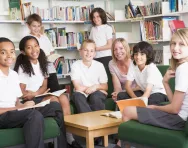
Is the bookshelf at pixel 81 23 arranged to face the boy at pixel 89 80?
yes

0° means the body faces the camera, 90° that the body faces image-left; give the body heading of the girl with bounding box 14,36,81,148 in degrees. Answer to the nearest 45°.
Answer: approximately 315°

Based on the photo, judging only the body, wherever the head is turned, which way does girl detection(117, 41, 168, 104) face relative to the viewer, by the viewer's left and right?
facing the viewer and to the left of the viewer

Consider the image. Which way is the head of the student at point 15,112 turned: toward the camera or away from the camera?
toward the camera

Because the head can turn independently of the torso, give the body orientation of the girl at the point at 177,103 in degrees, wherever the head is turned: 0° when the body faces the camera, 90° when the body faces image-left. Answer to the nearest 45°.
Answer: approximately 90°

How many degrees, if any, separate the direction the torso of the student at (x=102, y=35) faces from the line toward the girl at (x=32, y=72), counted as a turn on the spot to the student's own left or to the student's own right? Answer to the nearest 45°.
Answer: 0° — they already face them

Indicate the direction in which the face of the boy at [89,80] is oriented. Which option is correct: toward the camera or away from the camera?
toward the camera

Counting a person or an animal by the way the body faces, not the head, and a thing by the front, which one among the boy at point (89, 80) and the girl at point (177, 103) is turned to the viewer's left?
the girl

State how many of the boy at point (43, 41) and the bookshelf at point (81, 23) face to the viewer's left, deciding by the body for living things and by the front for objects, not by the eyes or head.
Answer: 0

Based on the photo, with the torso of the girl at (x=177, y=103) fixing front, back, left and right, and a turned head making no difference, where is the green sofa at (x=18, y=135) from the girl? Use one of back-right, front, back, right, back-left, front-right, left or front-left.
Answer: front

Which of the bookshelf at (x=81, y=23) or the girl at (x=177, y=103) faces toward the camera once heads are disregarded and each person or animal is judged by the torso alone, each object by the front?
the bookshelf

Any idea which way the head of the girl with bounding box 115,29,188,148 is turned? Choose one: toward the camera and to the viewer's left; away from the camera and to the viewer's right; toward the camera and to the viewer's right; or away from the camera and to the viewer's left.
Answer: toward the camera and to the viewer's left

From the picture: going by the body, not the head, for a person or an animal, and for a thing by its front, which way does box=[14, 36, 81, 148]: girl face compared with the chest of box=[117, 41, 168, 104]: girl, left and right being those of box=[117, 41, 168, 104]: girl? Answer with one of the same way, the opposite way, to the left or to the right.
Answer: to the left

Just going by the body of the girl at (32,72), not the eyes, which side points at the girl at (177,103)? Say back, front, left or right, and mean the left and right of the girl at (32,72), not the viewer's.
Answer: front

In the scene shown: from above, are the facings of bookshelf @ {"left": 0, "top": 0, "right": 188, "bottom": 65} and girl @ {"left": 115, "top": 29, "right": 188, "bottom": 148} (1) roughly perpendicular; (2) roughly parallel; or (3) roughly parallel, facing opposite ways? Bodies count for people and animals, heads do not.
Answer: roughly perpendicular

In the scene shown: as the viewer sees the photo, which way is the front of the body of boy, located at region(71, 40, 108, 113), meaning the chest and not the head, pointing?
toward the camera

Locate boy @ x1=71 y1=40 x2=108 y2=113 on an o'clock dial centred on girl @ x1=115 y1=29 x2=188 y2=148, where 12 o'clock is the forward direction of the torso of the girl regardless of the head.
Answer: The boy is roughly at 2 o'clock from the girl.
